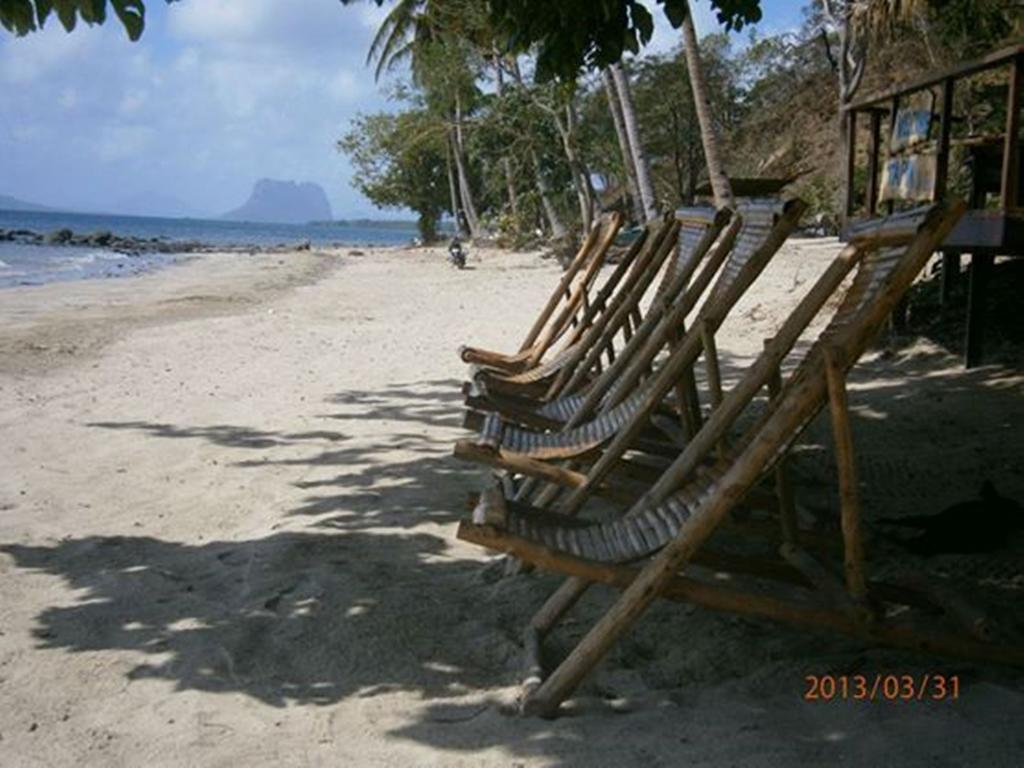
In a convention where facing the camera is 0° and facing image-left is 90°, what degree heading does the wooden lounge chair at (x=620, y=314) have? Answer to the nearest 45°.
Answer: approximately 90°

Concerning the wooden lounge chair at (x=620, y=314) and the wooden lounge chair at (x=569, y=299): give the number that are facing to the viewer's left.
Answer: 2

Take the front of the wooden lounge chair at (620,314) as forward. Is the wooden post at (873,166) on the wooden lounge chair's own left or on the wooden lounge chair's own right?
on the wooden lounge chair's own right

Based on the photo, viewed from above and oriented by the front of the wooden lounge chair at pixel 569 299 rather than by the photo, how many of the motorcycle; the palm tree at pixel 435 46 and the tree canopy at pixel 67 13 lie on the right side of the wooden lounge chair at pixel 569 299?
2

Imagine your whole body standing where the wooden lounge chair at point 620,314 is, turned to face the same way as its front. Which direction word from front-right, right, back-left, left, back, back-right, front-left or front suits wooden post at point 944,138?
back-right

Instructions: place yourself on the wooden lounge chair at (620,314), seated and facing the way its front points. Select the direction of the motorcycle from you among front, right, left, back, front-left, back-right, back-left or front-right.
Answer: right

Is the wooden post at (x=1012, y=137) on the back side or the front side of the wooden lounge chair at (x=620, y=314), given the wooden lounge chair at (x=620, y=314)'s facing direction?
on the back side

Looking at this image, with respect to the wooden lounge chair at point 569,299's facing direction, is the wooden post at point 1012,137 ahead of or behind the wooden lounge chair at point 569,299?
behind

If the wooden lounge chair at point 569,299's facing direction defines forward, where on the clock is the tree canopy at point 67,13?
The tree canopy is roughly at 10 o'clock from the wooden lounge chair.

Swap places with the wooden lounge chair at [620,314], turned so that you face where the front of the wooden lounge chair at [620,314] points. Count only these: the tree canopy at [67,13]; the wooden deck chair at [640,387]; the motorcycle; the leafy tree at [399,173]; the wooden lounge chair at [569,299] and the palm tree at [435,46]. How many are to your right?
4

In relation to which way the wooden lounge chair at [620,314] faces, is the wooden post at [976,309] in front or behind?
behind

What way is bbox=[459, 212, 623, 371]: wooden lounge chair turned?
to the viewer's left
